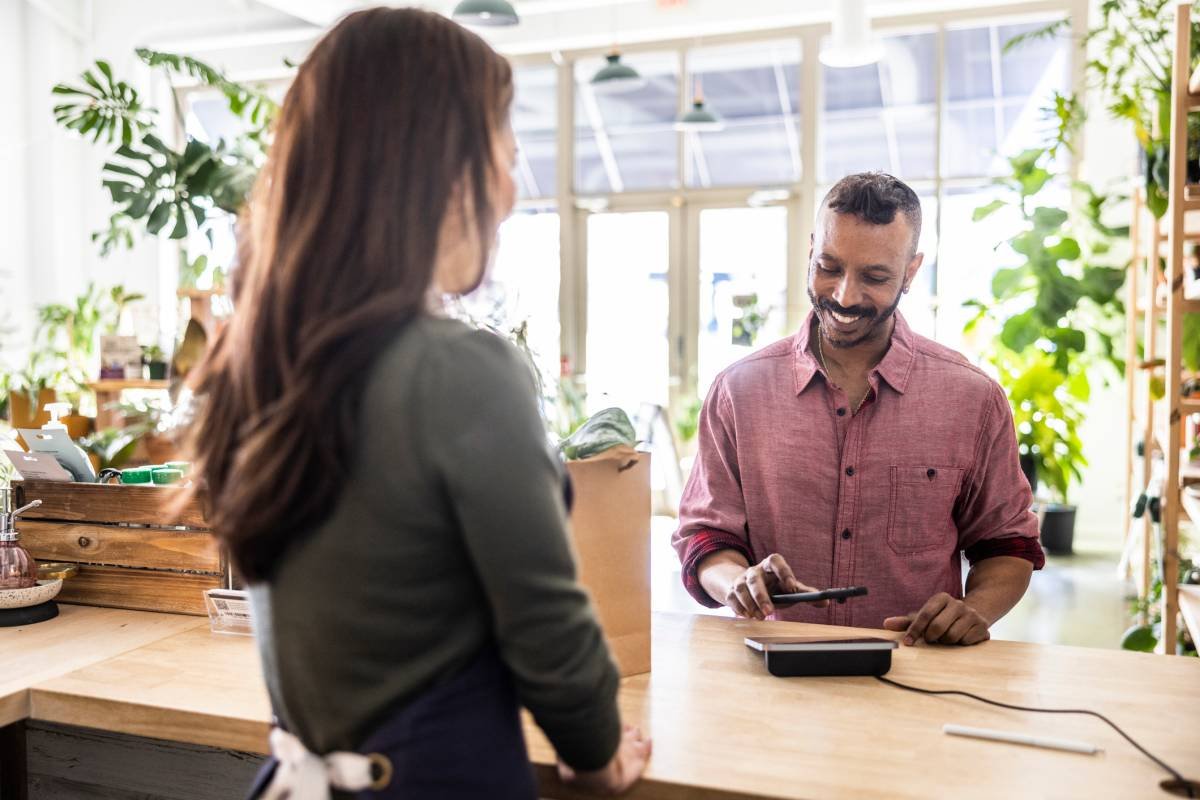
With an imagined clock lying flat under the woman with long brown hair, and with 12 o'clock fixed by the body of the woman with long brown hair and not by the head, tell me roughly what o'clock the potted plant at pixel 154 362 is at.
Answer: The potted plant is roughly at 10 o'clock from the woman with long brown hair.

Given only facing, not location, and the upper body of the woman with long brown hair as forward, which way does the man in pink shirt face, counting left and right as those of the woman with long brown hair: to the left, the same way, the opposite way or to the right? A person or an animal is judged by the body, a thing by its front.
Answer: the opposite way

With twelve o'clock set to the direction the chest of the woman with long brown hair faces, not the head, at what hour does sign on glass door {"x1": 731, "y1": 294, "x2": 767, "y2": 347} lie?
The sign on glass door is roughly at 11 o'clock from the woman with long brown hair.

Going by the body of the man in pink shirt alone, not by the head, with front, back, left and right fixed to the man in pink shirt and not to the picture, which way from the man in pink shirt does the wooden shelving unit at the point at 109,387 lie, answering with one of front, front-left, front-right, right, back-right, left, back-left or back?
back-right

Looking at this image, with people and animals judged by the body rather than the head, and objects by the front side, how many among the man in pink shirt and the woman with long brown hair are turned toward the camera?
1

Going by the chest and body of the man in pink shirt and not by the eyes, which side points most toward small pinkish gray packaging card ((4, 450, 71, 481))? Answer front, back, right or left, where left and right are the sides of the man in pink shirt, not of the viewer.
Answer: right

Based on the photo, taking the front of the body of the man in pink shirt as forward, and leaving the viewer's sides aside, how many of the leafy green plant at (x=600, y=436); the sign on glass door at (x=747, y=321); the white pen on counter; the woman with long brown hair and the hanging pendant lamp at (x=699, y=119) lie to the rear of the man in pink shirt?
2

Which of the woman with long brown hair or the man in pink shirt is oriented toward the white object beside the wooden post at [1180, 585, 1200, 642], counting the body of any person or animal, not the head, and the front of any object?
the woman with long brown hair

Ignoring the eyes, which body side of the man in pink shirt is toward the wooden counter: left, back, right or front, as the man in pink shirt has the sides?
front

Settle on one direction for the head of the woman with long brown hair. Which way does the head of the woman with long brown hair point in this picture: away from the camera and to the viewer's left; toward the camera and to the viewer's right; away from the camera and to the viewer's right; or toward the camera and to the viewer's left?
away from the camera and to the viewer's right

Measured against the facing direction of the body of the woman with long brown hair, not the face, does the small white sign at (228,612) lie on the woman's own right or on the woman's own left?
on the woman's own left

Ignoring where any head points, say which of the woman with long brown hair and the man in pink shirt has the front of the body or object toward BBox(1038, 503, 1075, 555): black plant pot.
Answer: the woman with long brown hair

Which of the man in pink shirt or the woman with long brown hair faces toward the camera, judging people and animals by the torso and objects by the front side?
the man in pink shirt

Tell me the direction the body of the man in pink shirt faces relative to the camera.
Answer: toward the camera

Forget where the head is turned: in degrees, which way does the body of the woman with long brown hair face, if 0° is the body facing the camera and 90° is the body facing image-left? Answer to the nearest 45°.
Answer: approximately 225°
